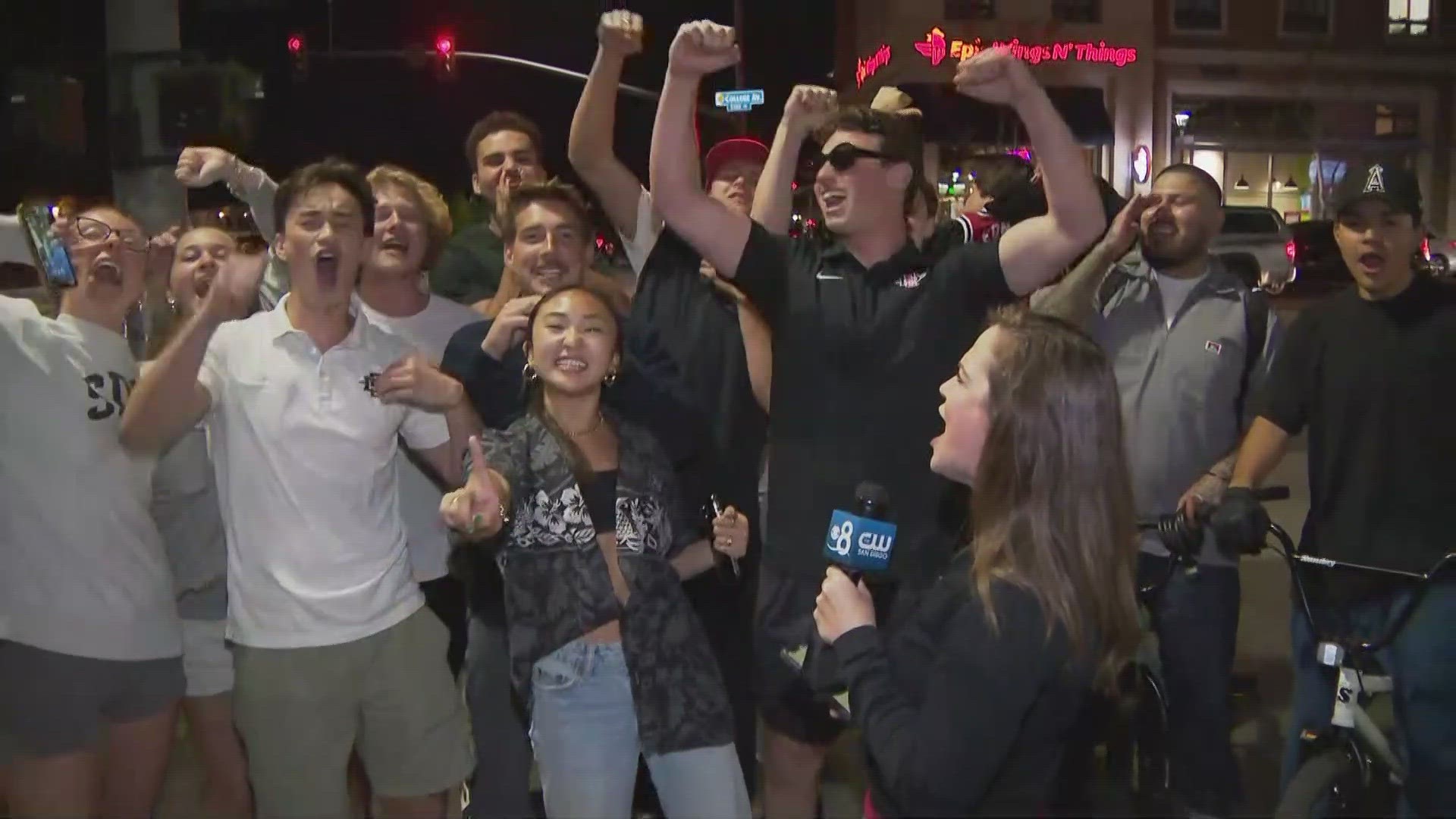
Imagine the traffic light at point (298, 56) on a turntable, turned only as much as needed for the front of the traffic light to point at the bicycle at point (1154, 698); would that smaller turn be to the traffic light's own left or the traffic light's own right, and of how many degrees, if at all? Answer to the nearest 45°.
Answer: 0° — it already faces it

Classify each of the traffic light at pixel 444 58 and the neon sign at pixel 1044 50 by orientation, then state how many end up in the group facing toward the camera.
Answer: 2

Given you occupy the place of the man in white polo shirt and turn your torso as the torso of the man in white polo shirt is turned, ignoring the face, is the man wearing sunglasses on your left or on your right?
on your left

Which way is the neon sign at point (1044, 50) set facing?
toward the camera

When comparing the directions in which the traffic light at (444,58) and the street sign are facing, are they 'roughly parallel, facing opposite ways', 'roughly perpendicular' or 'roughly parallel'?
roughly parallel

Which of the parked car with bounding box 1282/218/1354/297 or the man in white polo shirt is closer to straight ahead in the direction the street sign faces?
the man in white polo shirt

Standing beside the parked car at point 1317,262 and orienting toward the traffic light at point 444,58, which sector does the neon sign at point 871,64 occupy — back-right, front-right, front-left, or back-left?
front-right

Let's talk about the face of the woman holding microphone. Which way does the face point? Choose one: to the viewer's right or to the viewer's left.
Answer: to the viewer's left

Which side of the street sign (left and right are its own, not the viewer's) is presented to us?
front

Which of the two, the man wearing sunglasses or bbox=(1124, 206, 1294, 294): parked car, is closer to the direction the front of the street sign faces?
the man wearing sunglasses

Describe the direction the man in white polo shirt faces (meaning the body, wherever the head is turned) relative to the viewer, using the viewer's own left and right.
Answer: facing the viewer

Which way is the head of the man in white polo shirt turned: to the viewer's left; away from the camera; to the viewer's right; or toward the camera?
toward the camera

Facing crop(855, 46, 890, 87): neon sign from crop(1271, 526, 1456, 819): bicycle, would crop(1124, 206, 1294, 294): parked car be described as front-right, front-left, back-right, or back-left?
front-right

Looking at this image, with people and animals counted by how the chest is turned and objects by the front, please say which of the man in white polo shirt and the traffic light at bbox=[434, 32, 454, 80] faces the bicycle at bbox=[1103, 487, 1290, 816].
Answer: the traffic light

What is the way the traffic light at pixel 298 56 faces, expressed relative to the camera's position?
facing the viewer

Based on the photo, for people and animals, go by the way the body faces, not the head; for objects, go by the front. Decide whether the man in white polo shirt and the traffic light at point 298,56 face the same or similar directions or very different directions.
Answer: same or similar directions

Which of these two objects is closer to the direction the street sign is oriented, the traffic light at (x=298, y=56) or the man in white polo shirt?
the man in white polo shirt

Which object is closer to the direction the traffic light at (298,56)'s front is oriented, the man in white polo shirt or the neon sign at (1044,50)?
the man in white polo shirt

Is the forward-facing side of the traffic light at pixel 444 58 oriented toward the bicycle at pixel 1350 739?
yes

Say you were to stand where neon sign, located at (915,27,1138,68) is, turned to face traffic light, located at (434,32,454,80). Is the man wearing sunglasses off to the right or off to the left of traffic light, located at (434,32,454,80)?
left
